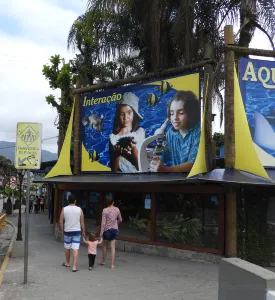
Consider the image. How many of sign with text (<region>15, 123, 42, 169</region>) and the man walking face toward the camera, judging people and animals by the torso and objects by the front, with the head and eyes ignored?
1

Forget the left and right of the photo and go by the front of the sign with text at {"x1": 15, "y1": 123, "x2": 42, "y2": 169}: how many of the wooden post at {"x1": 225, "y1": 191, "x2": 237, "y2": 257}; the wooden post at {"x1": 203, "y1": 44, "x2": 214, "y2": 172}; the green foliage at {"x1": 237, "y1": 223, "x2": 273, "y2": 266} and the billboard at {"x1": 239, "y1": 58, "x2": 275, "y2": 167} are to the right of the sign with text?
0

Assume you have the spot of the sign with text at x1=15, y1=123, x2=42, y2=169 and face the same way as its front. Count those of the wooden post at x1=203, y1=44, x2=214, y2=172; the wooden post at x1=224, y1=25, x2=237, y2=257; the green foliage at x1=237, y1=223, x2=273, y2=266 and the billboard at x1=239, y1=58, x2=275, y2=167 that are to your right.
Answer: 0

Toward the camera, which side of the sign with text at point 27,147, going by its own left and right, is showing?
front

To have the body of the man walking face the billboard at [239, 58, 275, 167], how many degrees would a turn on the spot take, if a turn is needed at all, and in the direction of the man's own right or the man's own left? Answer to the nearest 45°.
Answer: approximately 90° to the man's own right

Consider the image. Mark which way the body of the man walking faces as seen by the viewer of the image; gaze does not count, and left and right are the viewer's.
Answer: facing away from the viewer

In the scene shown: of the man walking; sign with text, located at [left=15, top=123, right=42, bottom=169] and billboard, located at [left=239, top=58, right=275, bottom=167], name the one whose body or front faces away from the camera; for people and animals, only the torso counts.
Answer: the man walking

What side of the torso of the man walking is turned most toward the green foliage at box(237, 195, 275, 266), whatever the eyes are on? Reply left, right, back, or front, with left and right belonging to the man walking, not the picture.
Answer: right

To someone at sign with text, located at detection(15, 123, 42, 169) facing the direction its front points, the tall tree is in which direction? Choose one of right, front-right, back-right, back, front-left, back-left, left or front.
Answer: back

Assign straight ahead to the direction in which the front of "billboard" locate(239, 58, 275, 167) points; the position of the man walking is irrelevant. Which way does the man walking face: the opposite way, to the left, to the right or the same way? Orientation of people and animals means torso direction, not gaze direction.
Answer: the opposite way

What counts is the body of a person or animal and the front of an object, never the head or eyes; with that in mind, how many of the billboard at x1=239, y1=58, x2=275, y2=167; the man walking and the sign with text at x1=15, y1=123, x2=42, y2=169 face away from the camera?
1

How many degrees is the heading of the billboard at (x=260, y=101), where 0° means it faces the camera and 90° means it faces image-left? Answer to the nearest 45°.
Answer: approximately 0°

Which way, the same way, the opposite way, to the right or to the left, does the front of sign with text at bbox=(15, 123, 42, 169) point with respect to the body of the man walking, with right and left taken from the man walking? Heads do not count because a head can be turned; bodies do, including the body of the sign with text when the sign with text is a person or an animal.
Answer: the opposite way

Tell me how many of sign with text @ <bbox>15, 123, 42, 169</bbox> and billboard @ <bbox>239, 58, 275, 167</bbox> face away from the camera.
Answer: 0

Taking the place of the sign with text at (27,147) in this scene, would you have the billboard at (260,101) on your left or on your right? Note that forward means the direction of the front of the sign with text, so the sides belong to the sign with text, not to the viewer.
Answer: on your left

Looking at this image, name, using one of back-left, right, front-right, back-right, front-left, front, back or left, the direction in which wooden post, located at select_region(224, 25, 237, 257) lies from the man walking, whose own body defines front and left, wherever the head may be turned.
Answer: right

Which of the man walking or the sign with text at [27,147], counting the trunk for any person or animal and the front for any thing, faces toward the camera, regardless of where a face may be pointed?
the sign with text

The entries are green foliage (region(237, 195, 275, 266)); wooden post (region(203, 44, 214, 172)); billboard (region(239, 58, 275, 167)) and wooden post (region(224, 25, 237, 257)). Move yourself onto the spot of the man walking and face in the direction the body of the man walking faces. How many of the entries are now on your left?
0
